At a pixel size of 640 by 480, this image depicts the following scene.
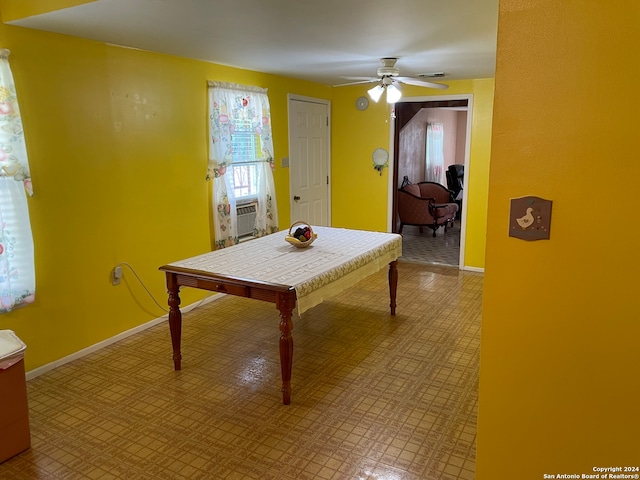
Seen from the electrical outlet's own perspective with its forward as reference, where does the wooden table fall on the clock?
The wooden table is roughly at 12 o'clock from the electrical outlet.

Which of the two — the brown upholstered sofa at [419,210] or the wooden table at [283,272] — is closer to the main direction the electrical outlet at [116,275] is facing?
the wooden table

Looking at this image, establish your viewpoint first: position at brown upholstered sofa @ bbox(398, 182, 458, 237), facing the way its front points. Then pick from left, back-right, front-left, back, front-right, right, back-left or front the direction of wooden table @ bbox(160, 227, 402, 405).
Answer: front-right

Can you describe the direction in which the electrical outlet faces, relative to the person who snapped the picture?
facing the viewer and to the right of the viewer

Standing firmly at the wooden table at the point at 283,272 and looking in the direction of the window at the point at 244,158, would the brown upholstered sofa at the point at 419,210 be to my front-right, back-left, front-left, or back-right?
front-right

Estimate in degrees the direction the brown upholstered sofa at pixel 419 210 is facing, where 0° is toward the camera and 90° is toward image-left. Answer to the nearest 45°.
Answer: approximately 315°

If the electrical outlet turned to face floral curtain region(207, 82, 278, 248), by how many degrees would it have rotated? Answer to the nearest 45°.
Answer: approximately 90° to its left

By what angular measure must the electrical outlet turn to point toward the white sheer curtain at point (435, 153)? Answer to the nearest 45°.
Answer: approximately 90° to its left

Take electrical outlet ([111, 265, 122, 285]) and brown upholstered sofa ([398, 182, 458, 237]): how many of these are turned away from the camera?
0

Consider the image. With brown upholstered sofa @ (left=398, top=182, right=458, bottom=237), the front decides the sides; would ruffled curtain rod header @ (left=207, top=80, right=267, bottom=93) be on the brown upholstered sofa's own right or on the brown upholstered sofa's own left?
on the brown upholstered sofa's own right

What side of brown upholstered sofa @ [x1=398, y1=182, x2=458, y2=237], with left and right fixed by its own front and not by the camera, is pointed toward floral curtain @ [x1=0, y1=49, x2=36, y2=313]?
right
